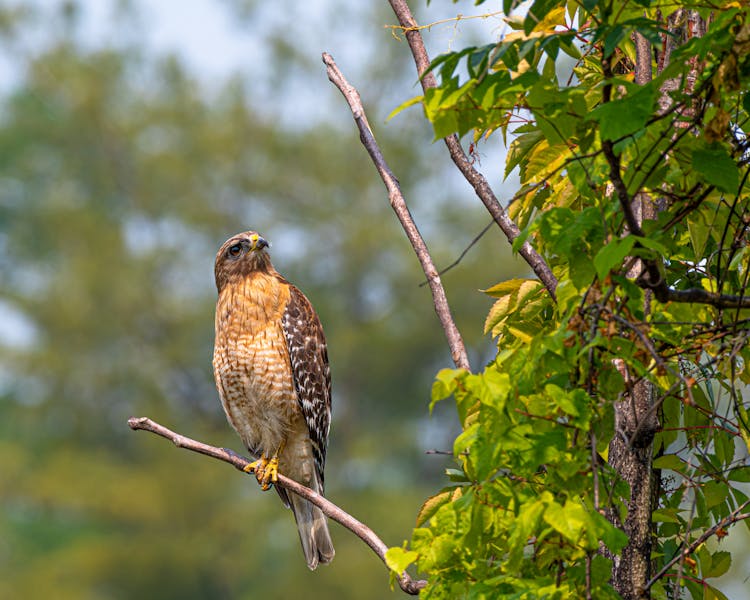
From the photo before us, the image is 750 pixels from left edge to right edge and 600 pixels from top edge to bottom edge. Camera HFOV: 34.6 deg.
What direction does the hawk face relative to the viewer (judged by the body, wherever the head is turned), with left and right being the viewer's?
facing the viewer and to the left of the viewer

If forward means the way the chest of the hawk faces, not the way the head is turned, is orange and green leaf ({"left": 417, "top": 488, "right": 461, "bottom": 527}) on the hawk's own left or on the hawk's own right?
on the hawk's own left

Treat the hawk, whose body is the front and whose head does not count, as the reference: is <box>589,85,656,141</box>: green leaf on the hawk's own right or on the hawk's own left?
on the hawk's own left
